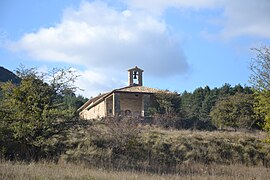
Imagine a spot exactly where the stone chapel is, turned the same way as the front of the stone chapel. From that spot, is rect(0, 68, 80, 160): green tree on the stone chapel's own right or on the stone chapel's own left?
on the stone chapel's own right

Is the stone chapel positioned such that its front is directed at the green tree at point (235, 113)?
no

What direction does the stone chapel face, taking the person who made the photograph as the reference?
facing the viewer and to the right of the viewer

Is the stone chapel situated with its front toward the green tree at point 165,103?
yes
